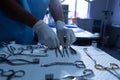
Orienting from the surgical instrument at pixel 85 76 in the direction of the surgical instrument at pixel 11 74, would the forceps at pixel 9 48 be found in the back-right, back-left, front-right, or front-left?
front-right

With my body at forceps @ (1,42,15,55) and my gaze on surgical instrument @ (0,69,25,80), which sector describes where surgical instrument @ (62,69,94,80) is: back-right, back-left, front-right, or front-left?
front-left

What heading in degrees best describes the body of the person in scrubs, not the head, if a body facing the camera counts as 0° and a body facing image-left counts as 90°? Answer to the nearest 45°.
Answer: approximately 315°

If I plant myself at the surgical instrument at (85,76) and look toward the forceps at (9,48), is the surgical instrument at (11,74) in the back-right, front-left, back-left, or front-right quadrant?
front-left

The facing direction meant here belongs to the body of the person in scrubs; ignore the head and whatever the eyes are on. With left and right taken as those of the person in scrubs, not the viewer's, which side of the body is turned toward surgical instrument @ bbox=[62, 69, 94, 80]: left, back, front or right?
front
